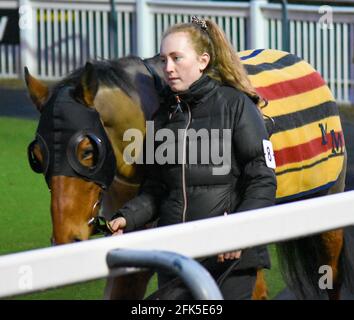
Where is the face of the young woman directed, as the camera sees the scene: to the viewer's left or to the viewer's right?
to the viewer's left

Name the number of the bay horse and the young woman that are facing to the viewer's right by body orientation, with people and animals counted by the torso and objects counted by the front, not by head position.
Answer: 0

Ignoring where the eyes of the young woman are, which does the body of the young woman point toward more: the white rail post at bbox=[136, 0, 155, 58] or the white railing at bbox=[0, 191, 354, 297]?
the white railing

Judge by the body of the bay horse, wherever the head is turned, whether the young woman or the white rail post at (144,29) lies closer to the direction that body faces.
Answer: the young woman

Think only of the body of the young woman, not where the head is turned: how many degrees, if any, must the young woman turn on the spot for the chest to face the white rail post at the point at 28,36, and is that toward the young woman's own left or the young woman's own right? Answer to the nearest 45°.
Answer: approximately 135° to the young woman's own right

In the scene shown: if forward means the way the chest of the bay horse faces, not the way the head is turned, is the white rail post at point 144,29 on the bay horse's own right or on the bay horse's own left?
on the bay horse's own right

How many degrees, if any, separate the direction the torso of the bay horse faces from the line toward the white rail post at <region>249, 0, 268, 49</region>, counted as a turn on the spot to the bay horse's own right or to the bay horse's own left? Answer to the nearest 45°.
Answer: approximately 135° to the bay horse's own right

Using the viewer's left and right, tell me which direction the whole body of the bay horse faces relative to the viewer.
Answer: facing the viewer and to the left of the viewer

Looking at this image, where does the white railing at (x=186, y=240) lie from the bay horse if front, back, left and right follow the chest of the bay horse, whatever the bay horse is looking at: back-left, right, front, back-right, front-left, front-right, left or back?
front-left

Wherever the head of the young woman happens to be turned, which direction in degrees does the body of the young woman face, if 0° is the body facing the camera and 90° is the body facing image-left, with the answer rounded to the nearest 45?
approximately 45°

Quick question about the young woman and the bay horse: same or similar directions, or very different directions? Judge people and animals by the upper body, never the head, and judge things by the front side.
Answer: same or similar directions

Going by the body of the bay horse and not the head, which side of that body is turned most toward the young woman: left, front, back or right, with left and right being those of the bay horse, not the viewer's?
left
